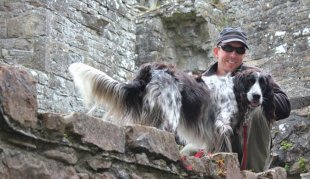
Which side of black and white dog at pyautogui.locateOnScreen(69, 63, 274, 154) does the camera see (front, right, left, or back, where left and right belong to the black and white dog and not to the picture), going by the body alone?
right
